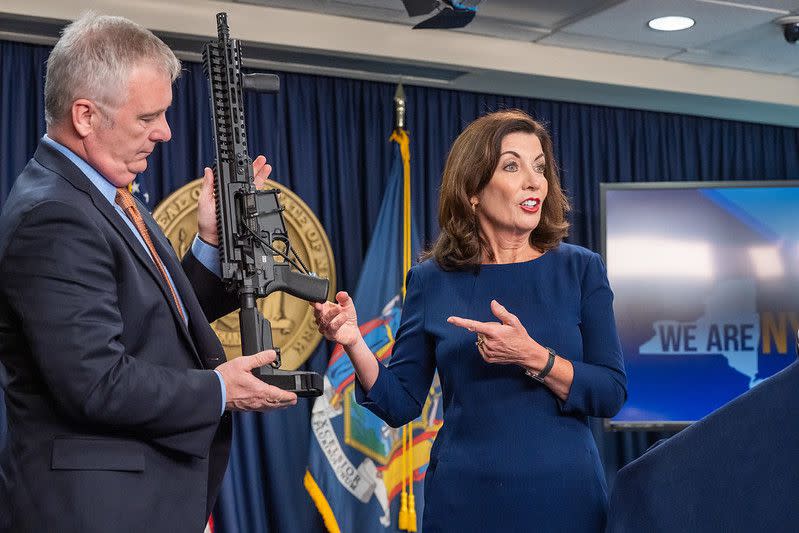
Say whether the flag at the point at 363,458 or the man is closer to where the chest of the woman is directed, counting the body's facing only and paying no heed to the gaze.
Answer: the man

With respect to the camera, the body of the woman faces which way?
toward the camera

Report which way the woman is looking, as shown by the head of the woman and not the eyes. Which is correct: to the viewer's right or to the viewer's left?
to the viewer's right

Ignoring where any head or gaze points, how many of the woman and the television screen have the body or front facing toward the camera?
2

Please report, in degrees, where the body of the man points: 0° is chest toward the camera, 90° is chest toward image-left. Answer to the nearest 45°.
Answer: approximately 270°

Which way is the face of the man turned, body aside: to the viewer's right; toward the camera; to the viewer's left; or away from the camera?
to the viewer's right

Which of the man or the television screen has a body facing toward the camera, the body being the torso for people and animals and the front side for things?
the television screen

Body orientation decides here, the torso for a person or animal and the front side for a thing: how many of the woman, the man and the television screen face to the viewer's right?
1

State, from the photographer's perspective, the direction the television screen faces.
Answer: facing the viewer

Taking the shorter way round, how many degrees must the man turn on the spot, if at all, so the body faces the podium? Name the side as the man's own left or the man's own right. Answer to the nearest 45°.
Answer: approximately 45° to the man's own right

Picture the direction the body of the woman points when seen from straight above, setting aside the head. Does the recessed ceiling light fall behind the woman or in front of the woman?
behind

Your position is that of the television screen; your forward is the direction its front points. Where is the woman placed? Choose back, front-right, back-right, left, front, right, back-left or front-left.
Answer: front
